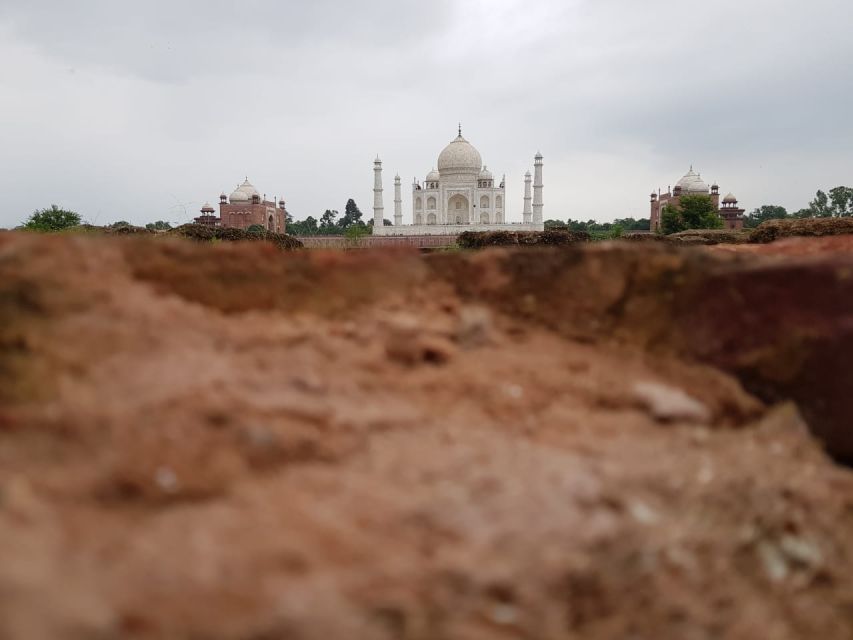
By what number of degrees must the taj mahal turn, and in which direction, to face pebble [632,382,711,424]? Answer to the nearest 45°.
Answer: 0° — it already faces it

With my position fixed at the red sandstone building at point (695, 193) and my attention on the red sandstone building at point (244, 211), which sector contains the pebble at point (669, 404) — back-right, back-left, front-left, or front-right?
front-left

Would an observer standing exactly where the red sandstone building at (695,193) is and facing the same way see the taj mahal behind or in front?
in front

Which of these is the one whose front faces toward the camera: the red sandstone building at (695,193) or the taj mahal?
the taj mahal

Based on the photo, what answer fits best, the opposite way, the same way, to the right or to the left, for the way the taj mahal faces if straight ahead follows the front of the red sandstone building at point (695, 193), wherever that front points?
to the left

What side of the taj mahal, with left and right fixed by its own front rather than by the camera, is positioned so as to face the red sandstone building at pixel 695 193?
left

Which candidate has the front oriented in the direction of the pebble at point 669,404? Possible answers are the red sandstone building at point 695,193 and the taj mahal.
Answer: the taj mahal

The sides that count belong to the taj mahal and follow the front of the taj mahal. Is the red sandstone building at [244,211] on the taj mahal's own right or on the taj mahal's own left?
on the taj mahal's own right

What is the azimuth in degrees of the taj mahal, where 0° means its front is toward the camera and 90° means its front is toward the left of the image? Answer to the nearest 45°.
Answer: approximately 0°

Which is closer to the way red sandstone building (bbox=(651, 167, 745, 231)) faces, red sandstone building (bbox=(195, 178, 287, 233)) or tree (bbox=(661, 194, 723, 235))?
the red sandstone building

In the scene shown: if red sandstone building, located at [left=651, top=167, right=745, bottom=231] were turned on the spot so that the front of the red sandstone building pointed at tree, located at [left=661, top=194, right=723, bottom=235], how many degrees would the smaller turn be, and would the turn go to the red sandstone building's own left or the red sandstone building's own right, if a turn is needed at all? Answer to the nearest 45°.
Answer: approximately 90° to the red sandstone building's own left

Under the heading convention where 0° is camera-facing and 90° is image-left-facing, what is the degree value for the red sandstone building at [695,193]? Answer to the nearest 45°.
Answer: approximately 90°

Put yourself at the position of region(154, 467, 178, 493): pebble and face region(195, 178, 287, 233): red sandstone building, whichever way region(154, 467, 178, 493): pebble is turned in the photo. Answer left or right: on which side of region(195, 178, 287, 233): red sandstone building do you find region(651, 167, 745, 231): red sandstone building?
right

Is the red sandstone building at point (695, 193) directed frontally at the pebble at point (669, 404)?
no
